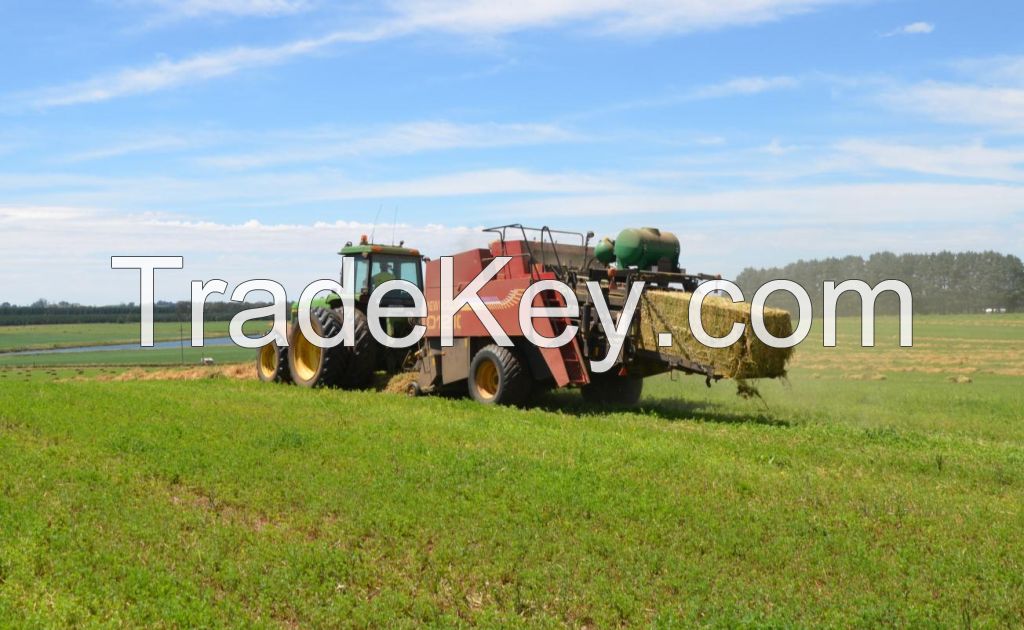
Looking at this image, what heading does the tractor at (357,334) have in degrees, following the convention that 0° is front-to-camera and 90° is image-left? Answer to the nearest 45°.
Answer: approximately 135°

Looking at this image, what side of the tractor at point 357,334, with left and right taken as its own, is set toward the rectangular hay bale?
back
